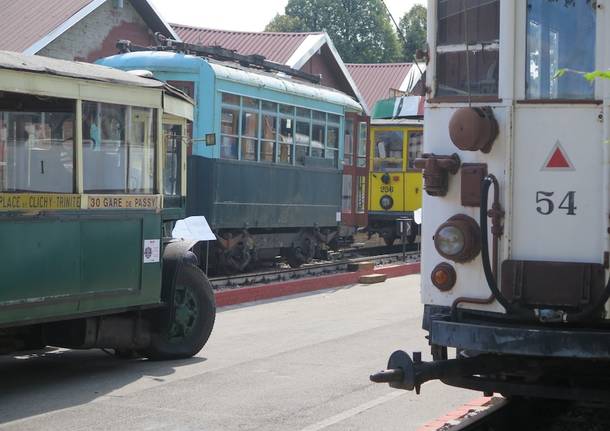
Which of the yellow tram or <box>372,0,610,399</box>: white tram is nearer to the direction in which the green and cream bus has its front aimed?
the yellow tram

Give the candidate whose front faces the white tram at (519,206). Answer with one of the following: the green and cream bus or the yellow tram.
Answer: the yellow tram

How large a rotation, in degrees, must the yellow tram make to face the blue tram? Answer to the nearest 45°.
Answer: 0° — it already faces it

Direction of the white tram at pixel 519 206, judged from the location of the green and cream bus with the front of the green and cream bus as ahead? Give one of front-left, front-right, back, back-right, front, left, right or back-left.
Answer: right

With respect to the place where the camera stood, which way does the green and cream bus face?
facing away from the viewer and to the right of the viewer

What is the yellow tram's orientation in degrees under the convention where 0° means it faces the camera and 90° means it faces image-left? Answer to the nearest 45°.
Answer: approximately 0°

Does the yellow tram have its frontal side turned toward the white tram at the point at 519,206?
yes
